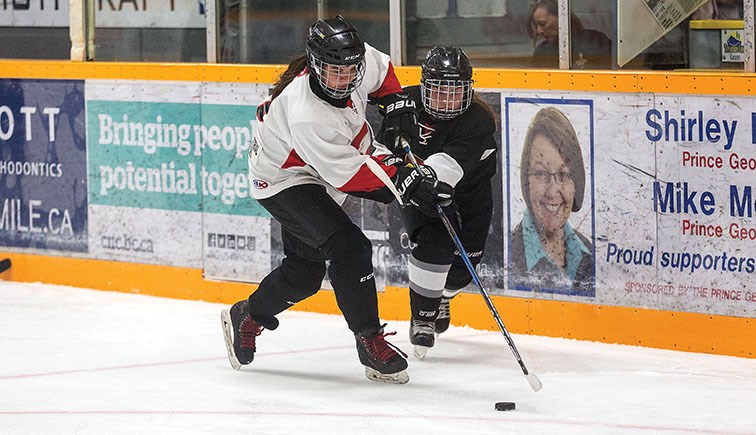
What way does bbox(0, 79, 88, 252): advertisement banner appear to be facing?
toward the camera

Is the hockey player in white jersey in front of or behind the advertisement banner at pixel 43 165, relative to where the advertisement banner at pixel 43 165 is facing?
in front

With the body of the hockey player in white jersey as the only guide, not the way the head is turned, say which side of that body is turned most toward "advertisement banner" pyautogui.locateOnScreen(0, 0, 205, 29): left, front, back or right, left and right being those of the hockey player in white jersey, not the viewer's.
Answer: back

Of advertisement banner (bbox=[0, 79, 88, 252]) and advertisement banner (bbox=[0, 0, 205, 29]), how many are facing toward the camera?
2

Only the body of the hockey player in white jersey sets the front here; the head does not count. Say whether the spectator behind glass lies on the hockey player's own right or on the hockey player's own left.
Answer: on the hockey player's own left

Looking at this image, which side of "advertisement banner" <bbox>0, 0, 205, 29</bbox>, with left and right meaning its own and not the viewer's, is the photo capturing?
front

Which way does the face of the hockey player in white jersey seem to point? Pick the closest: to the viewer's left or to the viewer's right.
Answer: to the viewer's right

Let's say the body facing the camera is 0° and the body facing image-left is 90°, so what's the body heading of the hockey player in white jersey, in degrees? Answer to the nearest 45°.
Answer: approximately 315°
